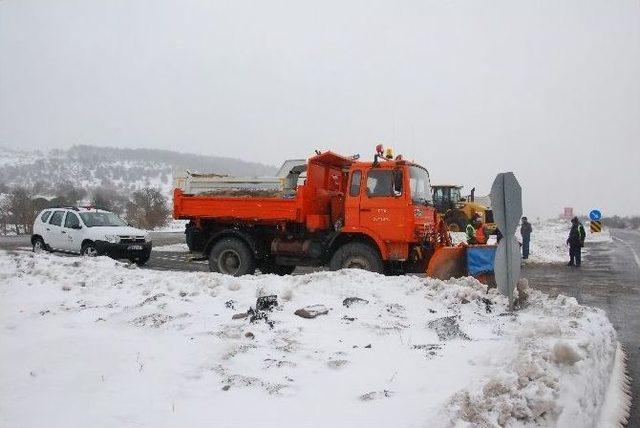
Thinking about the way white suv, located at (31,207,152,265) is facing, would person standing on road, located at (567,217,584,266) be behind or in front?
in front

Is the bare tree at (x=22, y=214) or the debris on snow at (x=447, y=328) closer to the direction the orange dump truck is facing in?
the debris on snow

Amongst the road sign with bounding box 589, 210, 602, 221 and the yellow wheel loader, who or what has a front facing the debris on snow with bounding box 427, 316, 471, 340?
the road sign

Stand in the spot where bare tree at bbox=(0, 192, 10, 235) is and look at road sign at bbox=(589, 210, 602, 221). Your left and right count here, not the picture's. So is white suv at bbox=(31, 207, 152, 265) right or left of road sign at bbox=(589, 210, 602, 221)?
right

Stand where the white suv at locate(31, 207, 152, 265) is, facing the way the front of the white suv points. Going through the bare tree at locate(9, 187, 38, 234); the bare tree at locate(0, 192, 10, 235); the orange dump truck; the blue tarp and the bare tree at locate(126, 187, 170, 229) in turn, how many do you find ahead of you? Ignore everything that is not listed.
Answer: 2

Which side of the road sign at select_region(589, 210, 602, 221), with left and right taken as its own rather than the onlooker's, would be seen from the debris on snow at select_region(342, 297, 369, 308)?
front

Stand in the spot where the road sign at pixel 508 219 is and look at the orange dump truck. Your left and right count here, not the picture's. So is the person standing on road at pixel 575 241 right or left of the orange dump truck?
right

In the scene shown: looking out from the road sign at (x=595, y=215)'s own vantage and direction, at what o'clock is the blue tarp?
The blue tarp is roughly at 12 o'clock from the road sign.

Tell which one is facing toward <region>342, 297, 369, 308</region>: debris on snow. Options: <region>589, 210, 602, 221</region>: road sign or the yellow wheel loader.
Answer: the road sign

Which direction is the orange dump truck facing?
to the viewer's right
